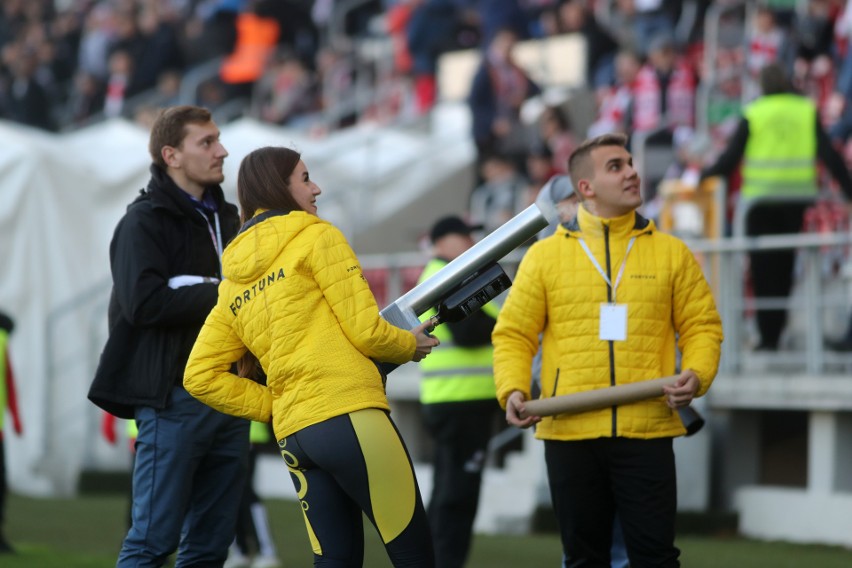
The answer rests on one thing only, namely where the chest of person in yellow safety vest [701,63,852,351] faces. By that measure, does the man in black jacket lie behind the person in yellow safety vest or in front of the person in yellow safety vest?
behind

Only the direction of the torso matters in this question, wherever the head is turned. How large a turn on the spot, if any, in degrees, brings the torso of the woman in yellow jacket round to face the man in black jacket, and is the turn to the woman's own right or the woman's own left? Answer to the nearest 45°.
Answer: approximately 90° to the woman's own left

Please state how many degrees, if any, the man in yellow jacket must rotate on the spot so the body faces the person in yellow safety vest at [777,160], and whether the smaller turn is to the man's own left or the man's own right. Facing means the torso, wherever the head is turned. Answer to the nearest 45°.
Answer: approximately 180°

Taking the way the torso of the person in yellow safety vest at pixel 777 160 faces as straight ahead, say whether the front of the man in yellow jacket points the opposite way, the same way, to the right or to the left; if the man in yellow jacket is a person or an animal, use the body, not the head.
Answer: the opposite way

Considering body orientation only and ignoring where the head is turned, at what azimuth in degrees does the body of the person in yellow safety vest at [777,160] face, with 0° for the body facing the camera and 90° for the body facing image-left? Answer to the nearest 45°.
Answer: approximately 180°

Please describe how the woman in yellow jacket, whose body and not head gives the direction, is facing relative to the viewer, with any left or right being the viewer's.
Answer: facing away from the viewer and to the right of the viewer

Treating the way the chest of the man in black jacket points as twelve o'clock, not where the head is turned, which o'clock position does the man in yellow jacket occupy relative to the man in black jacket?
The man in yellow jacket is roughly at 11 o'clock from the man in black jacket.

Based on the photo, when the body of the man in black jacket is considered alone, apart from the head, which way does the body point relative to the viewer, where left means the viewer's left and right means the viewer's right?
facing the viewer and to the right of the viewer

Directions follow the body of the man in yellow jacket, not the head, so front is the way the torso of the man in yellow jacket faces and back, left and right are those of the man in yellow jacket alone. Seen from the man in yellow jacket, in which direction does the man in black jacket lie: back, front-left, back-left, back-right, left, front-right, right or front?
right

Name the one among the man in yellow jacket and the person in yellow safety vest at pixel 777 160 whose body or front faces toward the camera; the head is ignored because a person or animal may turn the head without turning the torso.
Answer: the man in yellow jacket

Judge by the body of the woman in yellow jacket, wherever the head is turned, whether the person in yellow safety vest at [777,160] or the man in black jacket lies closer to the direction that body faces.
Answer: the person in yellow safety vest

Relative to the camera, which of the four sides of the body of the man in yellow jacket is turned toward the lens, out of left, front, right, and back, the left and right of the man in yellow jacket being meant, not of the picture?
front

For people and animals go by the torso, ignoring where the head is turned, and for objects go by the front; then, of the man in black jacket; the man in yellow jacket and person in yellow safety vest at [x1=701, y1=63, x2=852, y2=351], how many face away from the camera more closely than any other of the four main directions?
1
